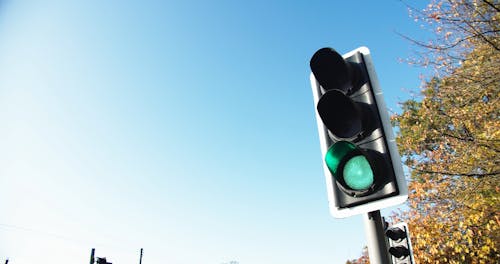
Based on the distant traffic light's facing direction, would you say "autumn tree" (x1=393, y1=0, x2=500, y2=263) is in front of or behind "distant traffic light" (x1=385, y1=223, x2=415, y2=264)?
behind

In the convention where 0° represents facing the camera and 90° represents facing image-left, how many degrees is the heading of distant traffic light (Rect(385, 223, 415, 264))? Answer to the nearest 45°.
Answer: approximately 45°

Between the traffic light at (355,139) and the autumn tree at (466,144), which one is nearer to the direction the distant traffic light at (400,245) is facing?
the traffic light
